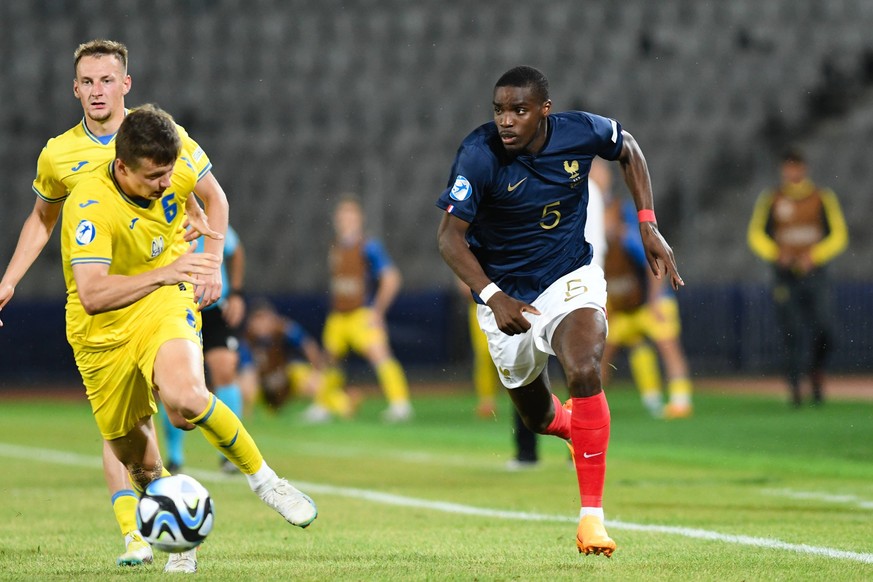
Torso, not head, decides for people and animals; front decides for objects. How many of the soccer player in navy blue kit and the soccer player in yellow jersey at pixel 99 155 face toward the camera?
2

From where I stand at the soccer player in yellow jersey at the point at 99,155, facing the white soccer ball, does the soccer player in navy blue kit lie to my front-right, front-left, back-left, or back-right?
front-left

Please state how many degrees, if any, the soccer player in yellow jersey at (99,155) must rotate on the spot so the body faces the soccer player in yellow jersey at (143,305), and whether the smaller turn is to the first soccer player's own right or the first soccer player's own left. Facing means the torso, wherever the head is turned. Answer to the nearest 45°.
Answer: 0° — they already face them

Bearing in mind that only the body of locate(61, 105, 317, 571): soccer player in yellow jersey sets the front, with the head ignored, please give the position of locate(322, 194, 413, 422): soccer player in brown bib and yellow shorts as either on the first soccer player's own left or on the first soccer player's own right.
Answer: on the first soccer player's own left

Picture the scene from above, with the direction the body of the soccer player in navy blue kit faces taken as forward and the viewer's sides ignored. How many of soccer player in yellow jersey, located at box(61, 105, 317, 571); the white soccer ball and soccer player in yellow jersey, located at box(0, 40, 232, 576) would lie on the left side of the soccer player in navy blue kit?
0

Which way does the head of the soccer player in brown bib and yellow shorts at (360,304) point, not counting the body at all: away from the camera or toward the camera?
toward the camera

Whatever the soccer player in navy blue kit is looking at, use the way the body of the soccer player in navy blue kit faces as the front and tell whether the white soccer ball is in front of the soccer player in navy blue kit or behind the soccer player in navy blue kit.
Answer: in front

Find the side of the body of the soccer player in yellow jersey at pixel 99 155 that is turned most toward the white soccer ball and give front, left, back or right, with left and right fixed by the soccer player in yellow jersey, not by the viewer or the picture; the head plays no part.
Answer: front

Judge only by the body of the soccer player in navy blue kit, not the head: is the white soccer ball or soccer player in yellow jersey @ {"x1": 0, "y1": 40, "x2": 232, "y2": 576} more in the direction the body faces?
the white soccer ball

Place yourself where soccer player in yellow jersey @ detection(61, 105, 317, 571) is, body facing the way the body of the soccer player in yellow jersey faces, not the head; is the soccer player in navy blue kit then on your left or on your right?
on your left

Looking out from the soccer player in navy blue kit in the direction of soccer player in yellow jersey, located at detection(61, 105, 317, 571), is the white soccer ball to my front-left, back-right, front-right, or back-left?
front-left

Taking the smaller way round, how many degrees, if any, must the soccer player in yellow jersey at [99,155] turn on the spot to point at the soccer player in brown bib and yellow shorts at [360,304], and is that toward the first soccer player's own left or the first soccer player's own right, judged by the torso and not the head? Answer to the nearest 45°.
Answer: approximately 180°

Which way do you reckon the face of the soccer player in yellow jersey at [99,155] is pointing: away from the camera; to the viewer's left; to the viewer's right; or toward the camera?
toward the camera

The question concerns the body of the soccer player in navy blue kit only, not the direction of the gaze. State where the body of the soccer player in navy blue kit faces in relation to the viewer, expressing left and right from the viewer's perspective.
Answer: facing the viewer
